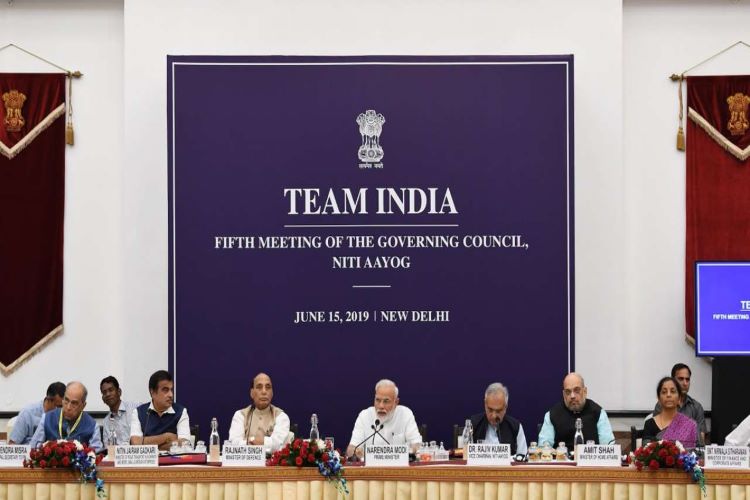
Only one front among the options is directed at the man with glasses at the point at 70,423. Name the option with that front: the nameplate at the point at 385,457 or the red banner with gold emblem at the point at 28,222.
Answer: the red banner with gold emblem

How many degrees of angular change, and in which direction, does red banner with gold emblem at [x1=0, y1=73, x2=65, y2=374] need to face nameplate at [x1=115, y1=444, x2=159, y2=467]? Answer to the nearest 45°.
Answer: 0° — it already faces it

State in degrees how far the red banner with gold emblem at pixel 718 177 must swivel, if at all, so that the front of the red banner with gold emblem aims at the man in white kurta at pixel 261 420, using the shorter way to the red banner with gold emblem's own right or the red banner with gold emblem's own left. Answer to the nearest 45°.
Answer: approximately 45° to the red banner with gold emblem's own right

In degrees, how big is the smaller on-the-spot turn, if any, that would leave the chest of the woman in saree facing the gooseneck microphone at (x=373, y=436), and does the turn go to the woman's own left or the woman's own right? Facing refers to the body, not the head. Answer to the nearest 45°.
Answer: approximately 90° to the woman's own right

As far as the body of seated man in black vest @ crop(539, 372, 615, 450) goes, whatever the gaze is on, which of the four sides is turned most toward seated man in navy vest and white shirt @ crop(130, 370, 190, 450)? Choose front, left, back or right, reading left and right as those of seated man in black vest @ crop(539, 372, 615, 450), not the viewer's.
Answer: right

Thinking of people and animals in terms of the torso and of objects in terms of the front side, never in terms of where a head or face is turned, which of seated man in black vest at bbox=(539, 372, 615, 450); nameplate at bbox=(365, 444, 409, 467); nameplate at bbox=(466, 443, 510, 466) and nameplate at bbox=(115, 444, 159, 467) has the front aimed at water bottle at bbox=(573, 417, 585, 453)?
the seated man in black vest

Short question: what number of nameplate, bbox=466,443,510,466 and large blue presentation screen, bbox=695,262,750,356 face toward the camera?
2

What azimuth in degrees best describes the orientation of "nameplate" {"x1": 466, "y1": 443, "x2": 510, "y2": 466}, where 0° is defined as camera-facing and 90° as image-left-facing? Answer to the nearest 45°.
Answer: approximately 0°

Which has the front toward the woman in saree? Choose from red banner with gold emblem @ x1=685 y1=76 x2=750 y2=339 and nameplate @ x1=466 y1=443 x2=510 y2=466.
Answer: the red banner with gold emblem
